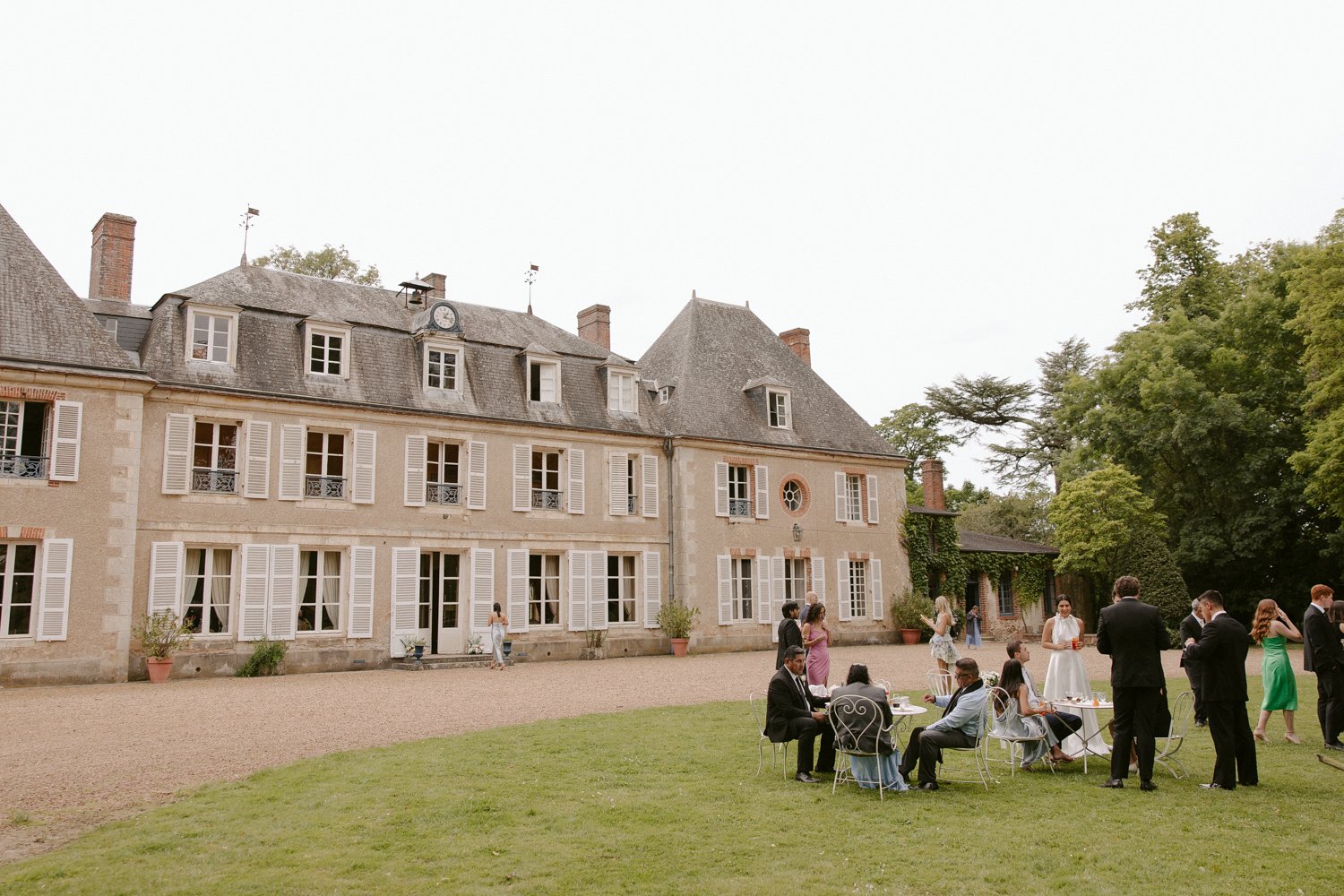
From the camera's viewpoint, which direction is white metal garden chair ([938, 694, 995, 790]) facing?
to the viewer's left

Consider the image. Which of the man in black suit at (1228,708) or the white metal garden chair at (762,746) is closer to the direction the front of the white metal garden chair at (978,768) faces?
the white metal garden chair

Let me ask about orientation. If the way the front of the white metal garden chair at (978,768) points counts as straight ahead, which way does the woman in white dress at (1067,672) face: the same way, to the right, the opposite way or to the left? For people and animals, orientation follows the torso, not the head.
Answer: to the left

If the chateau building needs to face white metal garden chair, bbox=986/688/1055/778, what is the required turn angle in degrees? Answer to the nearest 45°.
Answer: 0° — it already faces it

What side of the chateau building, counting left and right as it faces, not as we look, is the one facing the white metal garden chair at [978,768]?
front

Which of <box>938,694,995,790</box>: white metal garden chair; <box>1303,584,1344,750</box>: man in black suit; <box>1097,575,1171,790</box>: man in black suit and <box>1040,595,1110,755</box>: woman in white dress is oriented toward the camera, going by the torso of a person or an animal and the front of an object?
the woman in white dress

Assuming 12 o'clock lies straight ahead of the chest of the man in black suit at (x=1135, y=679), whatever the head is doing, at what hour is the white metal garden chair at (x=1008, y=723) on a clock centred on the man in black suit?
The white metal garden chair is roughly at 10 o'clock from the man in black suit.

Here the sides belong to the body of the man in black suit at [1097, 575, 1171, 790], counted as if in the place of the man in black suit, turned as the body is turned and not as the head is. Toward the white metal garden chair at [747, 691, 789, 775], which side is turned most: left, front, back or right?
left

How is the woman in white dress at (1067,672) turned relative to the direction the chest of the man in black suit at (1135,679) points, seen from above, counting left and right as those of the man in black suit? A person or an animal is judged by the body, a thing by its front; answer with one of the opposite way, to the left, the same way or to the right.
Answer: the opposite way

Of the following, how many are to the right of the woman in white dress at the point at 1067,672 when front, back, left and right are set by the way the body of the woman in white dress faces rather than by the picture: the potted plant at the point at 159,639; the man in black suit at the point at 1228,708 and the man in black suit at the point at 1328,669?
1

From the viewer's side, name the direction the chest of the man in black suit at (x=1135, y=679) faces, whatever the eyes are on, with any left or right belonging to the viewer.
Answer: facing away from the viewer
